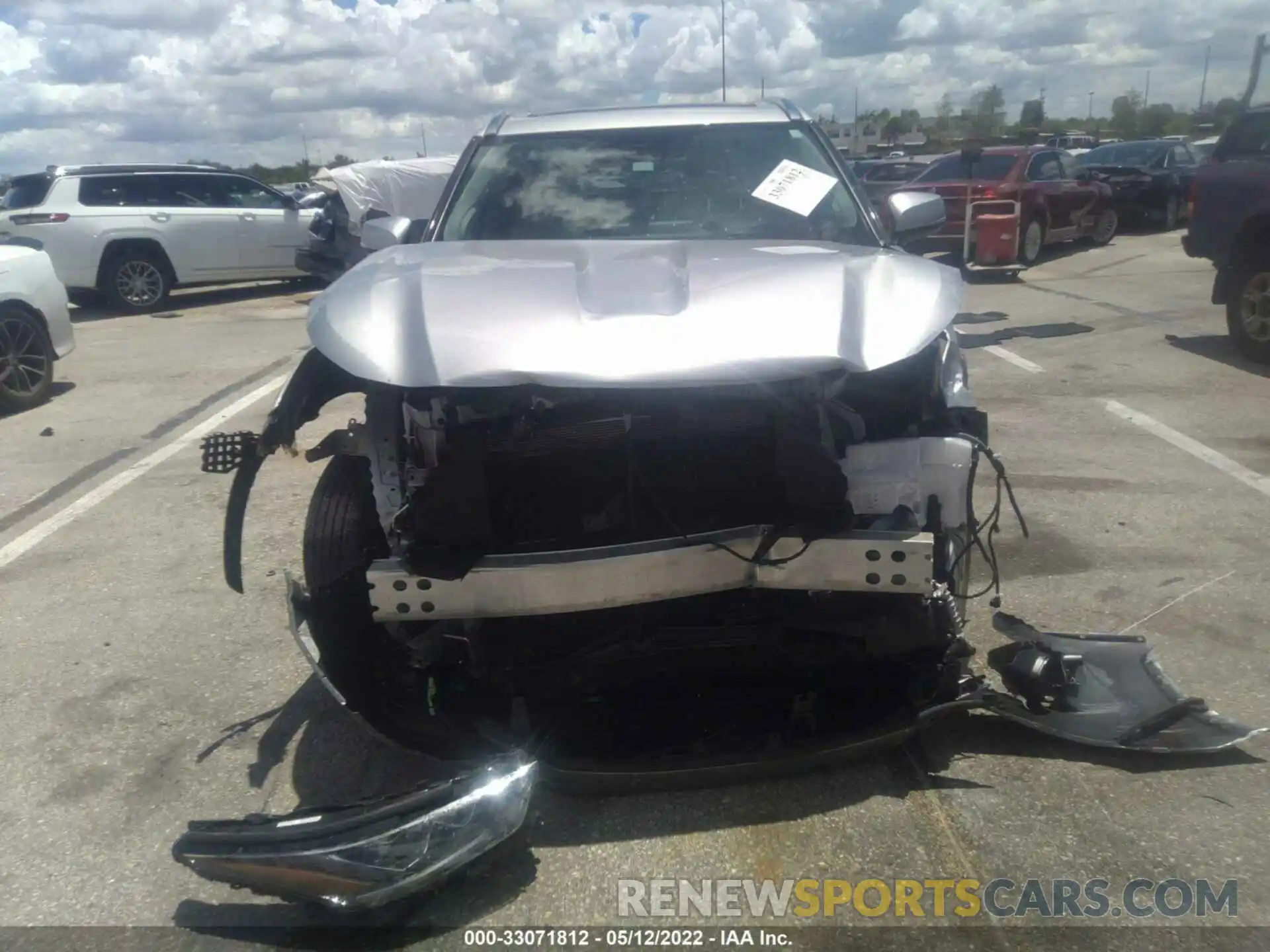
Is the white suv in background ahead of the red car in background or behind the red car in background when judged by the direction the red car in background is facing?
behind

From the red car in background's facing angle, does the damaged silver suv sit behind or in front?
behind

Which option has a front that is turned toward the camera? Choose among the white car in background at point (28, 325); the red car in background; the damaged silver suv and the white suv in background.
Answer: the damaged silver suv

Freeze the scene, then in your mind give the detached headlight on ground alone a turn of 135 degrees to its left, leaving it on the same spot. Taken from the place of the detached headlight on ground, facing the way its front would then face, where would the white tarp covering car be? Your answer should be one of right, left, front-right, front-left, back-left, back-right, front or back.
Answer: front-left

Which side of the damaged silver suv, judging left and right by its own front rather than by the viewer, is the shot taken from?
front

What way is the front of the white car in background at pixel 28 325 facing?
to the viewer's right

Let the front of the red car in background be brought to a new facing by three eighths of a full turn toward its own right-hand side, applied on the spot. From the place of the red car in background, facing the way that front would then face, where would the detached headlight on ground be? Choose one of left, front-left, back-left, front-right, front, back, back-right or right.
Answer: front

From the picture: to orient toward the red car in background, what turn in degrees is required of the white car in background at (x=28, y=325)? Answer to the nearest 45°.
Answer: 0° — it already faces it

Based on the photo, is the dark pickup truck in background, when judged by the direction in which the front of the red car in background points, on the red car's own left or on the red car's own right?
on the red car's own right

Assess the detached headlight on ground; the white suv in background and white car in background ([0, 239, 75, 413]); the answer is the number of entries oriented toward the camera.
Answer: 1

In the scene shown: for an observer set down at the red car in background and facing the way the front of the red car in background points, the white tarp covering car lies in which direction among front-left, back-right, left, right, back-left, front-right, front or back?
back-left

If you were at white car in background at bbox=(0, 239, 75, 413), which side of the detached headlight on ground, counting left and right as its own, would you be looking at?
back

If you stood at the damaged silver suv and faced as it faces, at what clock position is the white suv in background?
The white suv in background is roughly at 5 o'clock from the damaged silver suv.

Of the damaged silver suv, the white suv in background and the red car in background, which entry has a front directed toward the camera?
the damaged silver suv

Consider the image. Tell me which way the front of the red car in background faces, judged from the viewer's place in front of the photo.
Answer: facing away from the viewer and to the right of the viewer
